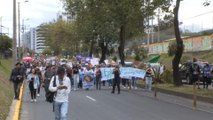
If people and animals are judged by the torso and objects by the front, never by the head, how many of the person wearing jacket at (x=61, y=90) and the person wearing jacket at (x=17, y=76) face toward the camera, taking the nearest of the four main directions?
2

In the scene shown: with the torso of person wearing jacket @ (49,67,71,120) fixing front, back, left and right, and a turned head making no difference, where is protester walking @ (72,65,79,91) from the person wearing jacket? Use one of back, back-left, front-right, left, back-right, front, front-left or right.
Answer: back

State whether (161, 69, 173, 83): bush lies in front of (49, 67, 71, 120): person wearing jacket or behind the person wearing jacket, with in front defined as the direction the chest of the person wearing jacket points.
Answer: behind

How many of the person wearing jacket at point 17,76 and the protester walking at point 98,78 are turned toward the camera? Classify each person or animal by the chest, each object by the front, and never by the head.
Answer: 2

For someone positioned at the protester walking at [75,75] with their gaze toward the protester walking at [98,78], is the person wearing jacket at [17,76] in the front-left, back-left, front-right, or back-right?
back-right

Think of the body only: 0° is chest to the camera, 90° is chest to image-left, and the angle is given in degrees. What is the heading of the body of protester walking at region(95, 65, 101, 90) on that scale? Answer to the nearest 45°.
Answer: approximately 0°
